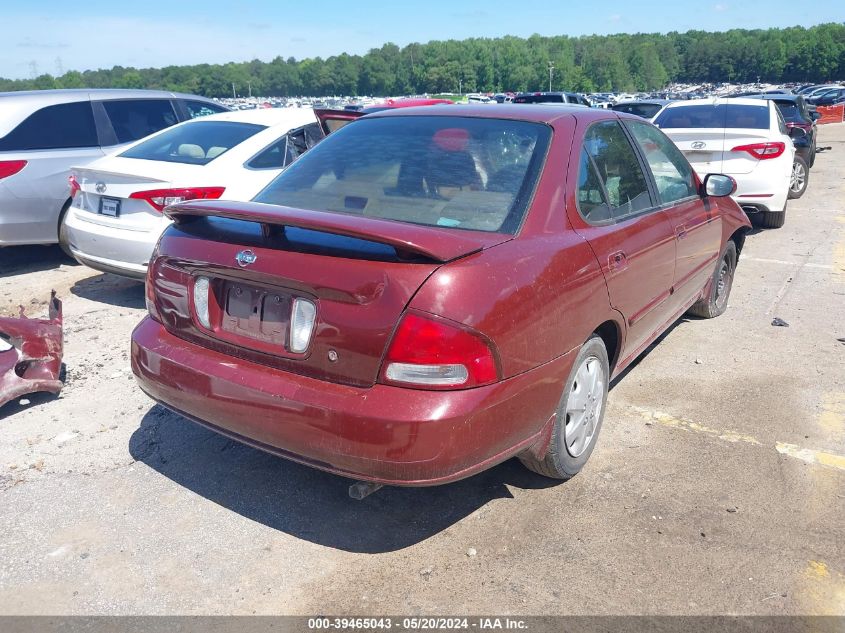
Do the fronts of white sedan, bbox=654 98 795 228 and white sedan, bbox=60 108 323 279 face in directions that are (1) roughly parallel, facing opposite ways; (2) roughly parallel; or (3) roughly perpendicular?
roughly parallel

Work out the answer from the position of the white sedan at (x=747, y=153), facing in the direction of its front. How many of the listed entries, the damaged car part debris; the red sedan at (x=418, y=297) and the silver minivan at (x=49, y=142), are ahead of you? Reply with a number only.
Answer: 0

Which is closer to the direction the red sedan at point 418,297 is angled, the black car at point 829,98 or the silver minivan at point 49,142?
the black car

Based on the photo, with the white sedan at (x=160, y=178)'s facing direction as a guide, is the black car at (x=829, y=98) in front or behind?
in front

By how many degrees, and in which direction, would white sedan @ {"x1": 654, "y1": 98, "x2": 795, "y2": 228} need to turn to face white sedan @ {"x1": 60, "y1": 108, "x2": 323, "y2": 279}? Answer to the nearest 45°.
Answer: approximately 135° to its left

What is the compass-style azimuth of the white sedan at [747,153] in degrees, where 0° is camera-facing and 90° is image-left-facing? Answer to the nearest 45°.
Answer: approximately 180°

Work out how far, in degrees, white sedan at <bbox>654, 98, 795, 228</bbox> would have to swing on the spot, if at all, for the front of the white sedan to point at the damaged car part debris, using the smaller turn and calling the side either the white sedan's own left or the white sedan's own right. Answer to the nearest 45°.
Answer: approximately 135° to the white sedan's own left

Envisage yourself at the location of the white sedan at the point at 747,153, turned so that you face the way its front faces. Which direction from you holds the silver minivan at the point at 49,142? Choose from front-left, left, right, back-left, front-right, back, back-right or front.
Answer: back-left

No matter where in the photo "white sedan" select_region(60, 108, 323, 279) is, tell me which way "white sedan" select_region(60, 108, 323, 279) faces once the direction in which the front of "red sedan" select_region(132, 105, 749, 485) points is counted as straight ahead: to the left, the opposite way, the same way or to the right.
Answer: the same way

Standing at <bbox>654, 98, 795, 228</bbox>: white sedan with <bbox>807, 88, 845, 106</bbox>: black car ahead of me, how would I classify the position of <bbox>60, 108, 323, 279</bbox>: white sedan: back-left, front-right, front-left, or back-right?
back-left

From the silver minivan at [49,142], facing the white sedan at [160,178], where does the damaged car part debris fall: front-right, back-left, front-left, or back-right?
front-right

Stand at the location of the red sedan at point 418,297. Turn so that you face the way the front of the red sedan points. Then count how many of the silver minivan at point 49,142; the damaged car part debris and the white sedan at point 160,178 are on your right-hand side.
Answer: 0

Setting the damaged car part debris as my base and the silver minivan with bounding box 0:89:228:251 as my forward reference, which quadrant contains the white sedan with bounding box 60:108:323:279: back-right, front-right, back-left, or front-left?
front-right

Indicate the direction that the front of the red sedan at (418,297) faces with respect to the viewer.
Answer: facing away from the viewer and to the right of the viewer

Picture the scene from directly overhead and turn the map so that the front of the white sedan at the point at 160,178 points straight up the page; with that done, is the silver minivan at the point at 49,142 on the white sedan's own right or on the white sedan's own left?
on the white sedan's own left

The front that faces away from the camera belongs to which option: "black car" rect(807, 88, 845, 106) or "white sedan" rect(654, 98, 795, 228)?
the white sedan

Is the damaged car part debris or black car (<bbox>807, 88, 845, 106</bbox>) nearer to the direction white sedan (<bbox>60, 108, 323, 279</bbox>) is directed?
the black car

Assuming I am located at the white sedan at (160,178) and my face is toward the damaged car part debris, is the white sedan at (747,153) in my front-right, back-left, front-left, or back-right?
back-left
